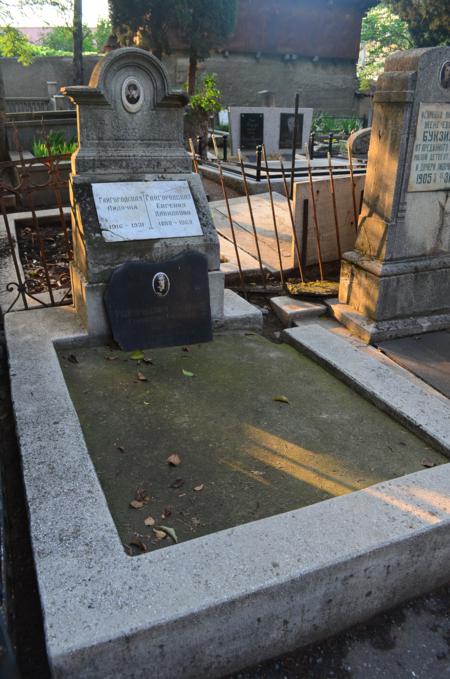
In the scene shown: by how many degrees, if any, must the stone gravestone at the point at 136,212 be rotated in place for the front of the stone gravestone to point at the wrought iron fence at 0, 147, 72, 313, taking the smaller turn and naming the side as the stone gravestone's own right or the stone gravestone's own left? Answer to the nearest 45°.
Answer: approximately 135° to the stone gravestone's own right

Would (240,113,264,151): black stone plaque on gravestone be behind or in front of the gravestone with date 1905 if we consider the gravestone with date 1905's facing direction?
behind

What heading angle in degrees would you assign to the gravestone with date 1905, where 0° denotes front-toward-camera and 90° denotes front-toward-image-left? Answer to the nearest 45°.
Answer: approximately 315°

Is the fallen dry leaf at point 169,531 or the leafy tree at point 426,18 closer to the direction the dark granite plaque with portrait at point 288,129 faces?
the fallen dry leaf

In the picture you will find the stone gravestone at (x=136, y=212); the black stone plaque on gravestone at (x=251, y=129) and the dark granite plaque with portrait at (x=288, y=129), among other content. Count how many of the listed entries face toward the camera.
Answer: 3

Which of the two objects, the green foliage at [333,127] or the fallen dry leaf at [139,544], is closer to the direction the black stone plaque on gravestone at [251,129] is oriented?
the fallen dry leaf

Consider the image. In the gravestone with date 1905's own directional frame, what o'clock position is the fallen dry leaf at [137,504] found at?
The fallen dry leaf is roughly at 2 o'clock from the gravestone with date 1905.

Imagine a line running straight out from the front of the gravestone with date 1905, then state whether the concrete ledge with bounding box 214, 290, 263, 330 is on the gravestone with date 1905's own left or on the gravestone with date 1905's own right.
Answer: on the gravestone with date 1905's own right

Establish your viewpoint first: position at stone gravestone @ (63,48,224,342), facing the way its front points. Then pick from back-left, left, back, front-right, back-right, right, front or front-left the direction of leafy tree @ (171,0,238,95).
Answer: back

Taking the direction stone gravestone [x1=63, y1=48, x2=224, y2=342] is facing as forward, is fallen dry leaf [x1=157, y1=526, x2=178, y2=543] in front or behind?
in front

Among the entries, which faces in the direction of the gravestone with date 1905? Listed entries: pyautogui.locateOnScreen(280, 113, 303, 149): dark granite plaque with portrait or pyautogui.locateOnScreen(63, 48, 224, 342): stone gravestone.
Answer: the dark granite plaque with portrait

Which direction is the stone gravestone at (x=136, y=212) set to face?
toward the camera

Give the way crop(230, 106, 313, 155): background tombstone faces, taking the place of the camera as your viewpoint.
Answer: facing the viewer
